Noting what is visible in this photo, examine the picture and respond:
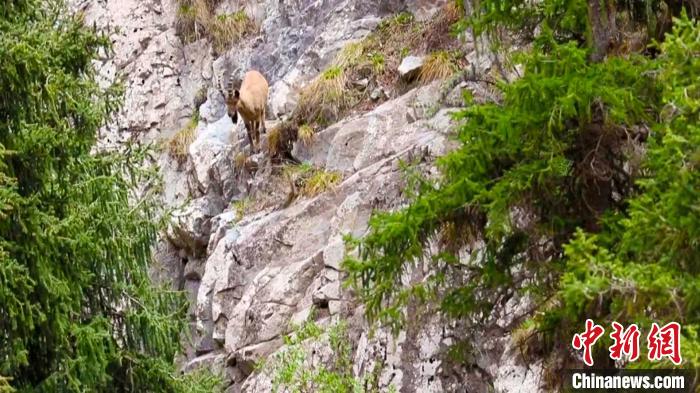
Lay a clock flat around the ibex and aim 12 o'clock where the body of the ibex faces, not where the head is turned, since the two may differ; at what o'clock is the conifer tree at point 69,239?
The conifer tree is roughly at 11 o'clock from the ibex.

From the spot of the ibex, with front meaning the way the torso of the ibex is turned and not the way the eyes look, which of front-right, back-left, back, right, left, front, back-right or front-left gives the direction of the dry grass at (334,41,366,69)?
back-left

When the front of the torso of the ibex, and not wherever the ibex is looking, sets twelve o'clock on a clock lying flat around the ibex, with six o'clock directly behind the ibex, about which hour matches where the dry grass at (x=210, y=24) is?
The dry grass is roughly at 4 o'clock from the ibex.

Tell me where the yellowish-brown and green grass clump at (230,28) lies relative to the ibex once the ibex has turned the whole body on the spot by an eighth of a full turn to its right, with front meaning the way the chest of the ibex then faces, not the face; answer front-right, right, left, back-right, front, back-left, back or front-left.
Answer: right

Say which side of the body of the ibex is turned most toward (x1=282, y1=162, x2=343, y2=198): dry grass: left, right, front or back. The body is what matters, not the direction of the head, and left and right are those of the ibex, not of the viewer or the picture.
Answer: left

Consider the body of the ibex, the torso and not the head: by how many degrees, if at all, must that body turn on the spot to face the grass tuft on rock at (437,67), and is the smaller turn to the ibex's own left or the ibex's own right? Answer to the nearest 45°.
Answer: approximately 90° to the ibex's own left

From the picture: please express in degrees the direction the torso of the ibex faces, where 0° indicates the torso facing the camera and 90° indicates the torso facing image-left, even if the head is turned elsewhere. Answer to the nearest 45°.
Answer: approximately 45°
